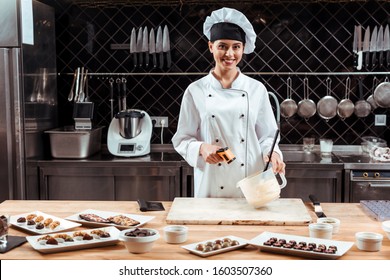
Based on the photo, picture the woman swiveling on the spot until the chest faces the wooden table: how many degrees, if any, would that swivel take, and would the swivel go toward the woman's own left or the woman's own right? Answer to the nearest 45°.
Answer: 0° — they already face it

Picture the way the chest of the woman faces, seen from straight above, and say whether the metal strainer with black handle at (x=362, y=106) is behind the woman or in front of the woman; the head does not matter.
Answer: behind

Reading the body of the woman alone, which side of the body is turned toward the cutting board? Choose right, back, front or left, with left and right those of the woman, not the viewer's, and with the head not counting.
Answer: front

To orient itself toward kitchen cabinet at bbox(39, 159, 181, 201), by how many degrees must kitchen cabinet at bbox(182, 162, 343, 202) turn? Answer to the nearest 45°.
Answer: approximately 90° to its right

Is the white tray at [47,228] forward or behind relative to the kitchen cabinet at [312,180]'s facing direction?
forward

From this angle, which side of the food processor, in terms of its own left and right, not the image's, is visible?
front

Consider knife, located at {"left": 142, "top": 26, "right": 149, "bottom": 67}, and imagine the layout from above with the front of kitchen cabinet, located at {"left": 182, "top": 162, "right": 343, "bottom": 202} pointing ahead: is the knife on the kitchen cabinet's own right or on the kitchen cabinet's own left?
on the kitchen cabinet's own right

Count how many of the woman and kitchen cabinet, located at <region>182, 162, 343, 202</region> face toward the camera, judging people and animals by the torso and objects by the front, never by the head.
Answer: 2

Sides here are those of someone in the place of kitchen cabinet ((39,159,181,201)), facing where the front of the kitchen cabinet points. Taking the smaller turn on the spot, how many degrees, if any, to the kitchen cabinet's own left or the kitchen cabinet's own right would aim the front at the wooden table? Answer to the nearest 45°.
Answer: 0° — it already faces it

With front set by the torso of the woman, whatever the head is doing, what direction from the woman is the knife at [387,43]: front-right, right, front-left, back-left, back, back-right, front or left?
back-left

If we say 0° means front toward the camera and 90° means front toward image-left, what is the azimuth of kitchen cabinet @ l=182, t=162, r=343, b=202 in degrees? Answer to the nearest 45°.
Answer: approximately 0°

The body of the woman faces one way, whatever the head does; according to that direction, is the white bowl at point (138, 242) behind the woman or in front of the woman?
in front
